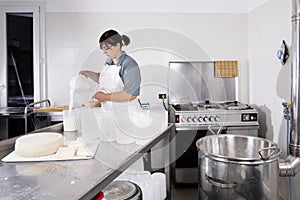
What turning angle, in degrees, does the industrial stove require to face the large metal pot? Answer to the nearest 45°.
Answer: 0° — it already faces it

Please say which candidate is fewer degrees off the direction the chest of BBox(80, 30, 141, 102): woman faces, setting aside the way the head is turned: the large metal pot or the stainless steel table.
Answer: the stainless steel table

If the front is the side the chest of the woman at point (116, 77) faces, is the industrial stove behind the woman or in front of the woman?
behind

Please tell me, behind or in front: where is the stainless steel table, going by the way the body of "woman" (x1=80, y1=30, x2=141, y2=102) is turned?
in front

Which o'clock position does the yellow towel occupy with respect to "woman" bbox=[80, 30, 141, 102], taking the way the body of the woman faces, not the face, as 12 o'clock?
The yellow towel is roughly at 6 o'clock from the woman.

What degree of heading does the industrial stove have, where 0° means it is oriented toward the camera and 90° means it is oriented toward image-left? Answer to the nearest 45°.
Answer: approximately 0°

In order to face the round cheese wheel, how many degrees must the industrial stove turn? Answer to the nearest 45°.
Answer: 0° — it already faces it
